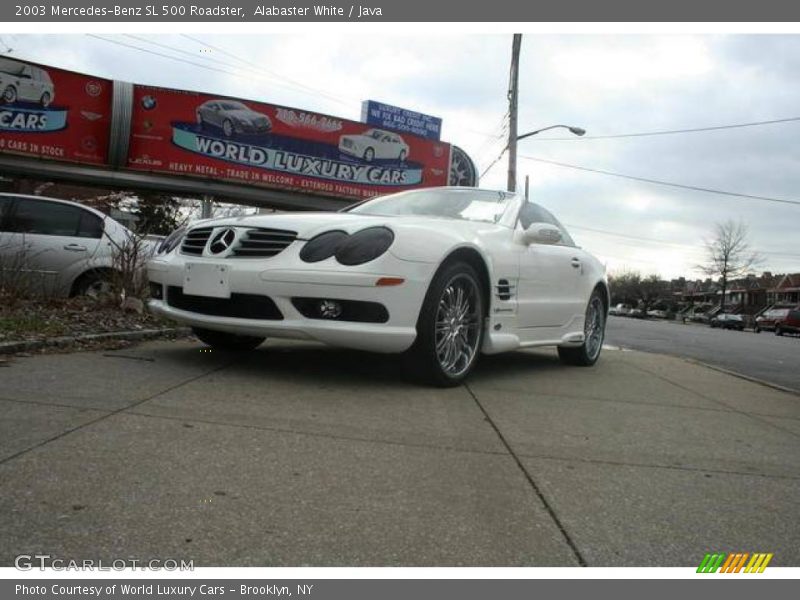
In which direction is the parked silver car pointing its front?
to the viewer's left

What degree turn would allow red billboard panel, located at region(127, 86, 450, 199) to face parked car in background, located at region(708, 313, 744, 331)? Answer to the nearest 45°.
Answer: approximately 90° to its left

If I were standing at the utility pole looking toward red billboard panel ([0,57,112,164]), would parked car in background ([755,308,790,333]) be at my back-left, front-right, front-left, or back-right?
back-right

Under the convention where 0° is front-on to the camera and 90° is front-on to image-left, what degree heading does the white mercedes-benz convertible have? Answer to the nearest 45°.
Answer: approximately 45°

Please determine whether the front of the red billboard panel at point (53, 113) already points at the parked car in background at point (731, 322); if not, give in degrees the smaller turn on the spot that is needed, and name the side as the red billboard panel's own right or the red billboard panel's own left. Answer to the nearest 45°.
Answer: approximately 45° to the red billboard panel's own left

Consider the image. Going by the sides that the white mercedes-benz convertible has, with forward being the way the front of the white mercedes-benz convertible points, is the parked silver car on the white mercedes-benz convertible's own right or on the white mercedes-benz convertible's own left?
on the white mercedes-benz convertible's own right

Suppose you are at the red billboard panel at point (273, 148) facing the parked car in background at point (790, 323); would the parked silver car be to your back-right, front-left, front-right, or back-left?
back-right

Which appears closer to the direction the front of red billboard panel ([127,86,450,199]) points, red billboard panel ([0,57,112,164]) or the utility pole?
the utility pole

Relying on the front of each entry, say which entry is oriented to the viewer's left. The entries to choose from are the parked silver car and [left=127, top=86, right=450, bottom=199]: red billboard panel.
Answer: the parked silver car

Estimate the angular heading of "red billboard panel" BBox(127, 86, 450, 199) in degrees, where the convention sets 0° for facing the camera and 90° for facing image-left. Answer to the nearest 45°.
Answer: approximately 315°

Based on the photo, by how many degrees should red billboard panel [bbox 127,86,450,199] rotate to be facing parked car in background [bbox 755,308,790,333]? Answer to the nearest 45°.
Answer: approximately 90° to its left

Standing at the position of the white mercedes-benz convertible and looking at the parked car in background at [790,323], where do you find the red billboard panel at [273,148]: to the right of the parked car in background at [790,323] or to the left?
left
